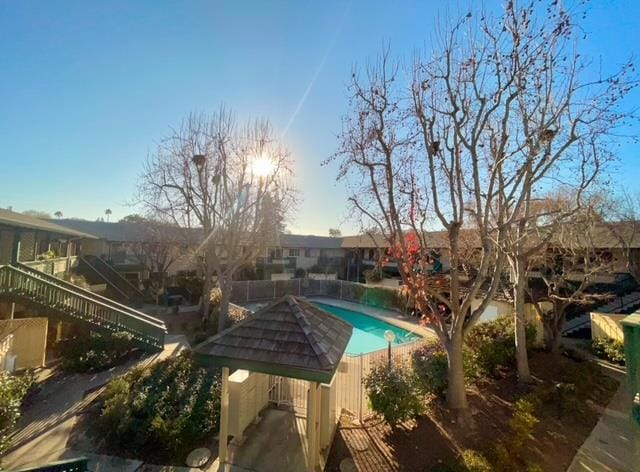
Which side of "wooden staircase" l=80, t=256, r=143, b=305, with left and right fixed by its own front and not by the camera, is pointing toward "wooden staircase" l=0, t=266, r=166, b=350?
right

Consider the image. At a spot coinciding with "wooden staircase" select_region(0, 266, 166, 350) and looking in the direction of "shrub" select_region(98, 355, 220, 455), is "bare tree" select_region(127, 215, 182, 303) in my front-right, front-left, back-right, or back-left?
back-left

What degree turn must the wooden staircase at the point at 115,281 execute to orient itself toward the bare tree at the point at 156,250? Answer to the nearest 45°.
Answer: approximately 45° to its left

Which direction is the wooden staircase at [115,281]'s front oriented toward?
to the viewer's right

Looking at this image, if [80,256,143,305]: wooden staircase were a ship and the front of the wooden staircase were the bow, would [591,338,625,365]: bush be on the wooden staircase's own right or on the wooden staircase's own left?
on the wooden staircase's own right

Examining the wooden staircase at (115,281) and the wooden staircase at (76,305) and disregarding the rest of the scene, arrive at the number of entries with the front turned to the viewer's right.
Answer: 2

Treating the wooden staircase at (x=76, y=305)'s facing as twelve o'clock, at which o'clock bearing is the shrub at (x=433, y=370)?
The shrub is roughly at 2 o'clock from the wooden staircase.

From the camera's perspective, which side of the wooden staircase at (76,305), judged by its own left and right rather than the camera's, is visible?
right

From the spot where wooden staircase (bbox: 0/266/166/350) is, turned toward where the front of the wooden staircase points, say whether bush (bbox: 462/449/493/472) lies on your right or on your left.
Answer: on your right
